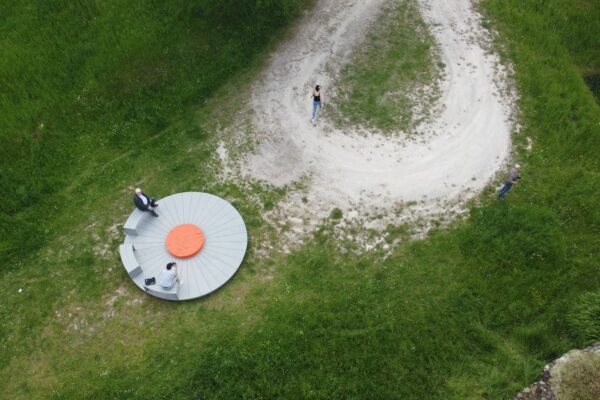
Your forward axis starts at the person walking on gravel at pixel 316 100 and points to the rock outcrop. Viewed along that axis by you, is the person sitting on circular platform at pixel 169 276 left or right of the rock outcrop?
right

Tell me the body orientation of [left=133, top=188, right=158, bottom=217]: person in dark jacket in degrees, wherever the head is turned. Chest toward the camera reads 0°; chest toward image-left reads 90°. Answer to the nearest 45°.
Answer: approximately 315°

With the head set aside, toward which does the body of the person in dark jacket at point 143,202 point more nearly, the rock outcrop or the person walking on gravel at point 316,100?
the rock outcrop

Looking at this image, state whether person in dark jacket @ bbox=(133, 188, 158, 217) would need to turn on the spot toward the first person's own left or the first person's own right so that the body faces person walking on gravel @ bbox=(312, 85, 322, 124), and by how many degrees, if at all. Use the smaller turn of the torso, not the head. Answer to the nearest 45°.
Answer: approximately 90° to the first person's own left

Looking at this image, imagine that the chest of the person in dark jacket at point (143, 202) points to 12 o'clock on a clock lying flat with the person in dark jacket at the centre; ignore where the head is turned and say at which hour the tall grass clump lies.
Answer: The tall grass clump is roughly at 11 o'clock from the person in dark jacket.

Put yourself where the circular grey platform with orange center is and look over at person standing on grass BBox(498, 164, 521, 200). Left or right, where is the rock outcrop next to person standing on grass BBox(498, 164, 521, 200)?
right

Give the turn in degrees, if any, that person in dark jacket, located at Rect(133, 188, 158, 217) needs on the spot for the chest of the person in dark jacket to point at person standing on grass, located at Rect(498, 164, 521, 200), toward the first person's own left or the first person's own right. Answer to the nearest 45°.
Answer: approximately 45° to the first person's own left

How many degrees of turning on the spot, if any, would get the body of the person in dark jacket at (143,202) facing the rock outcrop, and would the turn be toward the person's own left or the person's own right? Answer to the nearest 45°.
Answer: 0° — they already face it

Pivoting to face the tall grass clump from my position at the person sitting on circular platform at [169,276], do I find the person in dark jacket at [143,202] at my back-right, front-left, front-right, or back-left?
back-left
